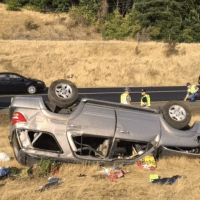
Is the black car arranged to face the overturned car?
no

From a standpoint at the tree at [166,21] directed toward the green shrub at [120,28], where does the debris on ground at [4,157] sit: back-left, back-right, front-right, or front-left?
front-left

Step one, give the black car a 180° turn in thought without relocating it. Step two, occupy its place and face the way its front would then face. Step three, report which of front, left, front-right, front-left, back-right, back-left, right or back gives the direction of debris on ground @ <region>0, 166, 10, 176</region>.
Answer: left

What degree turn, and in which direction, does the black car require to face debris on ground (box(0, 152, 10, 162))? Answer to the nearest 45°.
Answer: approximately 90° to its right

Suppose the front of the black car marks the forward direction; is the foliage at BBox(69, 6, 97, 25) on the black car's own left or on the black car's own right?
on the black car's own left

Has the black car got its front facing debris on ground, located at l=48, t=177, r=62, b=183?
no

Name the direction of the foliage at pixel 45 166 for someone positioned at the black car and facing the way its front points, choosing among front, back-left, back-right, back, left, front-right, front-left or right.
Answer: right

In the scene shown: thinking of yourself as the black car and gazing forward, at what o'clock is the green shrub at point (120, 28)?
The green shrub is roughly at 10 o'clock from the black car.

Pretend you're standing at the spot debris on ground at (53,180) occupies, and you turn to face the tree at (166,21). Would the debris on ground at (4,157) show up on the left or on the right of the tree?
left

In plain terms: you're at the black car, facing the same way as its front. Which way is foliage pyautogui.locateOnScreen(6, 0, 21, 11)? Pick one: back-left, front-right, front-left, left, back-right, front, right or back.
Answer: left

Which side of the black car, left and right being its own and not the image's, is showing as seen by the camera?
right

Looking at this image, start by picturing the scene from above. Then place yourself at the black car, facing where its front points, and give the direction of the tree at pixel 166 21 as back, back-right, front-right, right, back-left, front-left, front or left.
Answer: front-left
